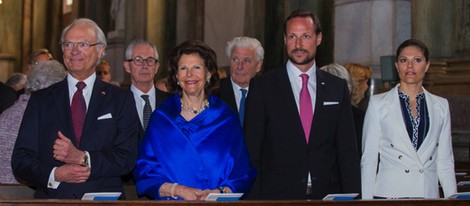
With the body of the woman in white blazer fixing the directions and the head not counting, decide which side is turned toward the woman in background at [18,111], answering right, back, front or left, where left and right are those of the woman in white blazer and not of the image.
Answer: right

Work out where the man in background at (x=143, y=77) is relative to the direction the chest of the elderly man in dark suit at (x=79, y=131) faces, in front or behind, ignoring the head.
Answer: behind

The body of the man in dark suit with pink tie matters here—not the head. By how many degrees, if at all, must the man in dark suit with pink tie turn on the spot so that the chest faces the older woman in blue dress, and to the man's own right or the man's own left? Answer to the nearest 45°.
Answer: approximately 45° to the man's own right

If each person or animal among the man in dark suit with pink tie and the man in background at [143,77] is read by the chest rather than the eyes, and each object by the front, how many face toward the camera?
2
